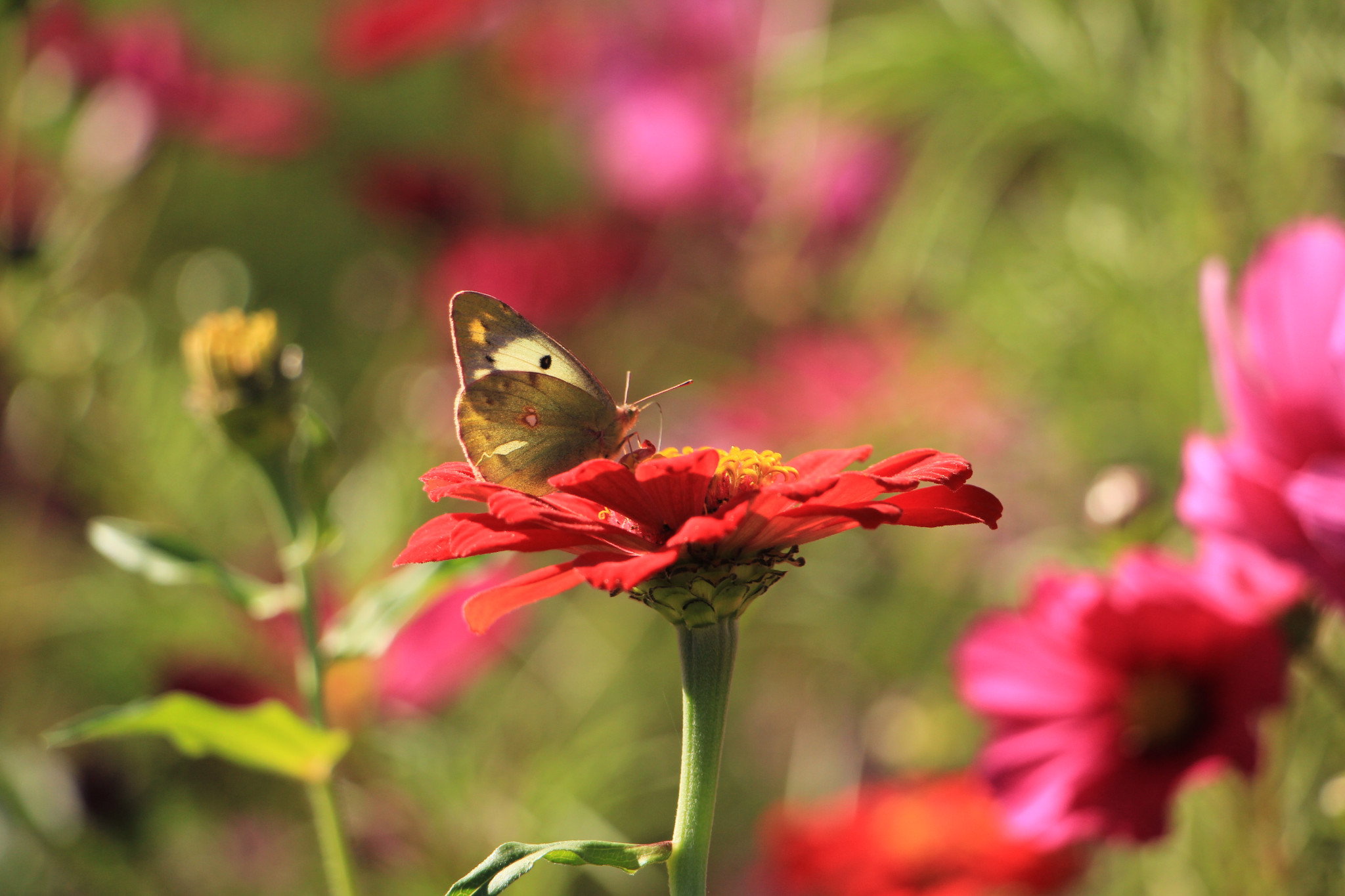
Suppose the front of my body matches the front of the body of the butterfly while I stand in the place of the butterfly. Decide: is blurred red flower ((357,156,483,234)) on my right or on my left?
on my left

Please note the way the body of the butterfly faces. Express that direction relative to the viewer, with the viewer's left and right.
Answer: facing to the right of the viewer

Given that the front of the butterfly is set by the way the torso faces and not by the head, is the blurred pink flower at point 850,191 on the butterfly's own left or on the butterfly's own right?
on the butterfly's own left

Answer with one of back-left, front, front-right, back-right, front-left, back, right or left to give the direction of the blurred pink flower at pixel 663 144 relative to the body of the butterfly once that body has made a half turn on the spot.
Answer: right
